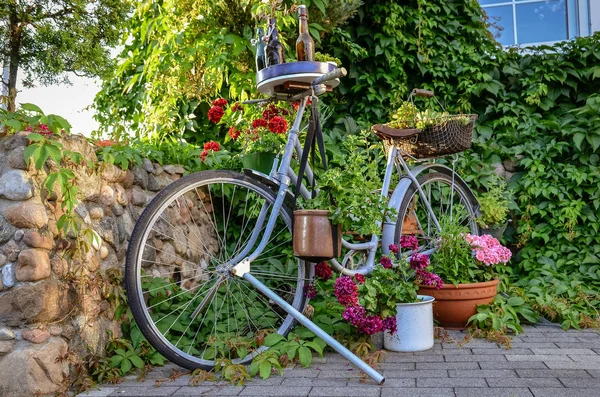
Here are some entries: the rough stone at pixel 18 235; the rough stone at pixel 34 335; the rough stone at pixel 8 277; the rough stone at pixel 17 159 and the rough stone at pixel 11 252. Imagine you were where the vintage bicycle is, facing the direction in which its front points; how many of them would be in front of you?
5

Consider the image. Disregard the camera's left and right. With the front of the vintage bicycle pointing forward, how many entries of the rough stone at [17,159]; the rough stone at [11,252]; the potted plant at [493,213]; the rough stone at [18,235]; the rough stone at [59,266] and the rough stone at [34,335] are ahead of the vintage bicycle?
5

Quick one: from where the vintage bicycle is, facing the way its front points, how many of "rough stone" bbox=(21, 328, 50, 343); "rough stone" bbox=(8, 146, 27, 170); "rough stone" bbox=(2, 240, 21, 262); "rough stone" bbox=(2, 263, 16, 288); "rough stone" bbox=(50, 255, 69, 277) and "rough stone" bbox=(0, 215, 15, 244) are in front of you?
6

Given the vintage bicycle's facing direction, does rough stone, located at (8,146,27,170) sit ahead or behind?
ahead

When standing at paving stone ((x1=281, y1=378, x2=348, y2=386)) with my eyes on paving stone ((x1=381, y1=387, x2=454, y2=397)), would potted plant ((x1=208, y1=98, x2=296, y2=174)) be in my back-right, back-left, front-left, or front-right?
back-left

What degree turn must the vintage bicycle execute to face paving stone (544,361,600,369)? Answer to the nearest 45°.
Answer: approximately 135° to its left

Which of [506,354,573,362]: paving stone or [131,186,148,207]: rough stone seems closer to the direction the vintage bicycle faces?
the rough stone

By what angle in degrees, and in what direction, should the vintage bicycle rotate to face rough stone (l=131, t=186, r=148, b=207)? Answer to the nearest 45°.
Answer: approximately 45° to its right
